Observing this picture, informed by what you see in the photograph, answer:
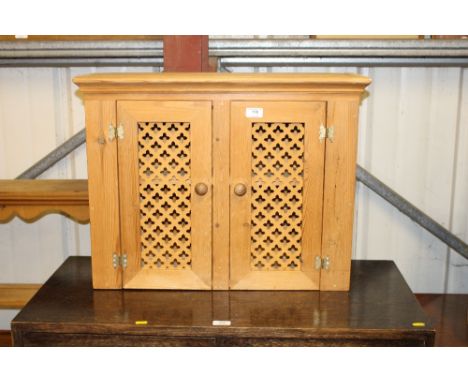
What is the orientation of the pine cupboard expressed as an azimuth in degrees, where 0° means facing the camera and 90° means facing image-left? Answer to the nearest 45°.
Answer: approximately 0°

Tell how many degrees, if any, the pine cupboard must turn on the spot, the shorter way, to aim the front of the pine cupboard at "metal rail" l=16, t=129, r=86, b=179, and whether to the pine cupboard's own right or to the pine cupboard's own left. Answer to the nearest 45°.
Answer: approximately 135° to the pine cupboard's own right

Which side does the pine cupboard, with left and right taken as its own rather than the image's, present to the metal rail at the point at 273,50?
back
